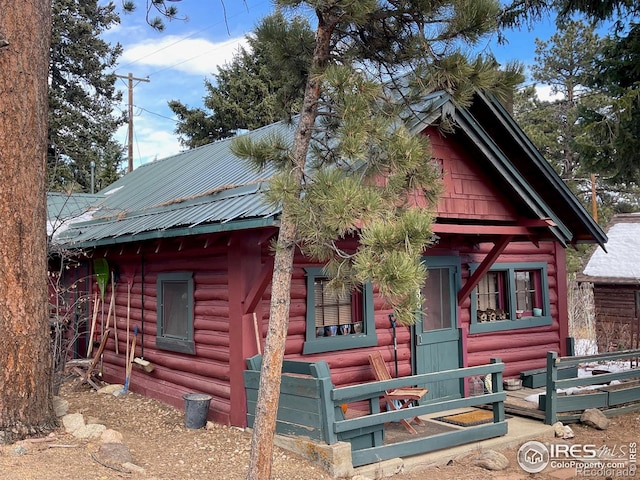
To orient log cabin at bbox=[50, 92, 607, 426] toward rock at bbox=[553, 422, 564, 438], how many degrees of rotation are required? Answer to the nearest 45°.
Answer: approximately 45° to its left

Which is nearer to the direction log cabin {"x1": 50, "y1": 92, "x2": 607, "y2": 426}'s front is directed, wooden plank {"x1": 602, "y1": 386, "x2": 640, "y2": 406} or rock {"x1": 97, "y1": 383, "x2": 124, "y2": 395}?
the wooden plank

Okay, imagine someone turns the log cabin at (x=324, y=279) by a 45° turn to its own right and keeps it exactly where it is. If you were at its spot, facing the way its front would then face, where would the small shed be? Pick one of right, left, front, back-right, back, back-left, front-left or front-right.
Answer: back-left

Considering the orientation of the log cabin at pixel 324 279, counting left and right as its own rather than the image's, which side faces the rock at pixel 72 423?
right

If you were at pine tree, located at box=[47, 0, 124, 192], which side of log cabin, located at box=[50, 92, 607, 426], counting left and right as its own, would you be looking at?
back

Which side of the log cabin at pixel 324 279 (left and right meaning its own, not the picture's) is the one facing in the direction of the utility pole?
back

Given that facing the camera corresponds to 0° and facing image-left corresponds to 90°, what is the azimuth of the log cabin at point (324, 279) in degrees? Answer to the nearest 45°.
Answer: approximately 315°

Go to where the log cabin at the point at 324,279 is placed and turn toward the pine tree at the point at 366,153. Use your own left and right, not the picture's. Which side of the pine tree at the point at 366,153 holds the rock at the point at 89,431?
right

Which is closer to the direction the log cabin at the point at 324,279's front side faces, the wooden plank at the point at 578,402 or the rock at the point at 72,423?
the wooden plank

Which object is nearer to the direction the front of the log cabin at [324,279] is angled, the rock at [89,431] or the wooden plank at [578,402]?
the wooden plank

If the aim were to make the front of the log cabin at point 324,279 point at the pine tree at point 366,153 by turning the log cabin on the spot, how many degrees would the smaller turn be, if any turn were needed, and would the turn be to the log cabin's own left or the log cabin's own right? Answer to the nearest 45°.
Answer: approximately 45° to the log cabin's own right
